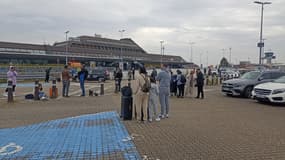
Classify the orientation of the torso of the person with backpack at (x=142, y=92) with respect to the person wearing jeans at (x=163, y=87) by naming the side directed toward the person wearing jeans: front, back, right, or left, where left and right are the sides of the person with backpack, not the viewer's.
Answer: right

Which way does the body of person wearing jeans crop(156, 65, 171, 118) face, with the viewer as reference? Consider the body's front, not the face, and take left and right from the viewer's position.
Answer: facing away from the viewer

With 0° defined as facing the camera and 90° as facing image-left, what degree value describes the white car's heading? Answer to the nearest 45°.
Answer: approximately 45°

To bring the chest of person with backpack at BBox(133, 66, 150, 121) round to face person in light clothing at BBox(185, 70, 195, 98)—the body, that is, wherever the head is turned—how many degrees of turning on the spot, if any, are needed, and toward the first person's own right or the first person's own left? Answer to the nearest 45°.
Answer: approximately 45° to the first person's own right

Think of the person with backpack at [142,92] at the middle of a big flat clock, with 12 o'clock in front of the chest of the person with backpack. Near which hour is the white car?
The white car is roughly at 3 o'clock from the person with backpack.

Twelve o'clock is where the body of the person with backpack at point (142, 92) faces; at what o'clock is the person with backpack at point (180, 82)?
the person with backpack at point (180, 82) is roughly at 2 o'clock from the person with backpack at point (142, 92).

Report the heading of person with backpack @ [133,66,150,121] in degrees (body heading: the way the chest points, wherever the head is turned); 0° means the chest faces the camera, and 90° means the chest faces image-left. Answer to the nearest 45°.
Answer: approximately 135°

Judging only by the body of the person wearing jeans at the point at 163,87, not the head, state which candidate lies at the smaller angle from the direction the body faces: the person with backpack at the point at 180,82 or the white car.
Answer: the person with backpack

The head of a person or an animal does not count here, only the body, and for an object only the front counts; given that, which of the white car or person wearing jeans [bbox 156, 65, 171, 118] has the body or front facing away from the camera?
the person wearing jeans

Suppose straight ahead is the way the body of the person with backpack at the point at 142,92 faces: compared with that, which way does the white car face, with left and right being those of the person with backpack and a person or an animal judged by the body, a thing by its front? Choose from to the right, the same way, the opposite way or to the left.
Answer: to the left

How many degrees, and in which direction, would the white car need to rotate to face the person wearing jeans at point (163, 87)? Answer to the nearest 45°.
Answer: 0° — it already faces them
